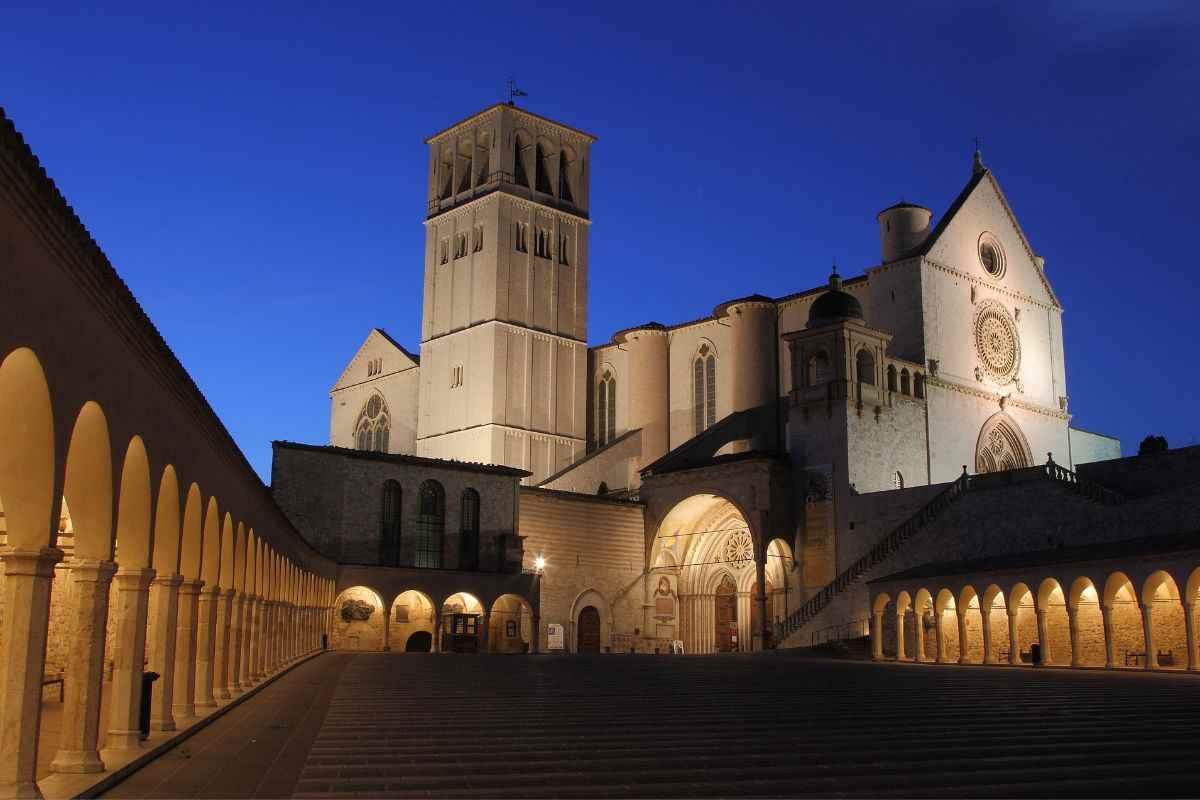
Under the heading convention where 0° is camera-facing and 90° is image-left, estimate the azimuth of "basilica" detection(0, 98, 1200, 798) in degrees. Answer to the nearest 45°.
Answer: approximately 315°

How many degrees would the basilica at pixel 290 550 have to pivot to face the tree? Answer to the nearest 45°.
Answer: approximately 90° to its left
